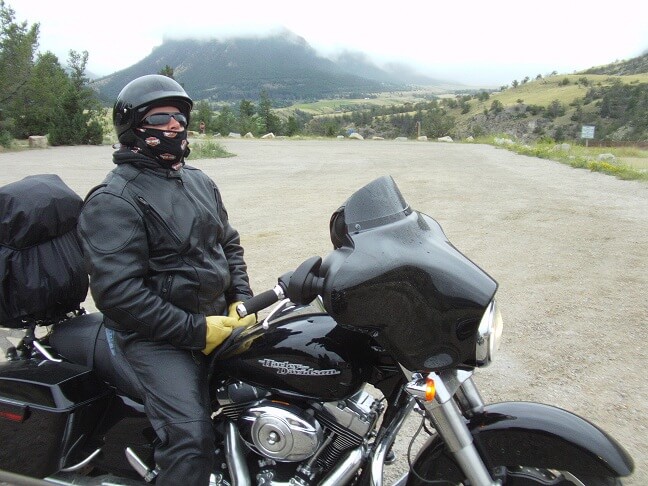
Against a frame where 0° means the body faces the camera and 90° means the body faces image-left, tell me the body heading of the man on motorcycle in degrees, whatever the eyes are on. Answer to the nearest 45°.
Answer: approximately 315°

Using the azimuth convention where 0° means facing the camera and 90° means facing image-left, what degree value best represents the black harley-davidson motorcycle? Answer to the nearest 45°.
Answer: approximately 270°
